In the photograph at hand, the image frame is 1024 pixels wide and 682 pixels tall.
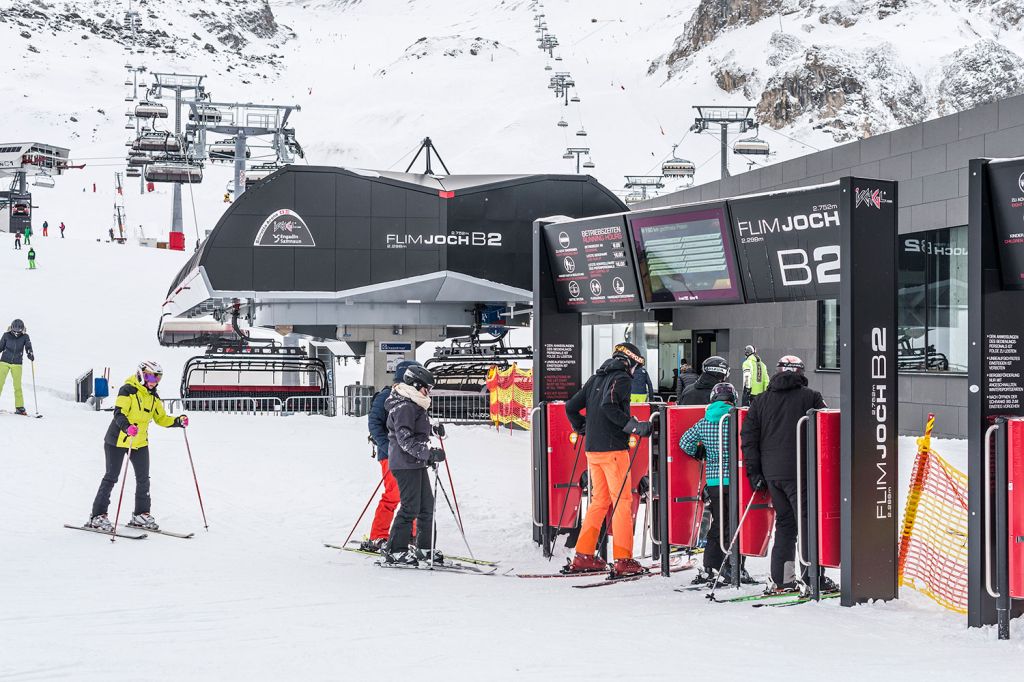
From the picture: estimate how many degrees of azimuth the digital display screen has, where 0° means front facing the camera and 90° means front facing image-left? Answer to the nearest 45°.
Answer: approximately 45°

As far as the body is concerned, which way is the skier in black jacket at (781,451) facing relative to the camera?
away from the camera

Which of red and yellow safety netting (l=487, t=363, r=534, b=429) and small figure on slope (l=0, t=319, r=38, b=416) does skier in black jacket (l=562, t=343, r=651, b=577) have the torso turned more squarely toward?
the red and yellow safety netting

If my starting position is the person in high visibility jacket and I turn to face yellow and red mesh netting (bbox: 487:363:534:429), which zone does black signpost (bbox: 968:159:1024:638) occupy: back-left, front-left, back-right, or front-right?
back-left

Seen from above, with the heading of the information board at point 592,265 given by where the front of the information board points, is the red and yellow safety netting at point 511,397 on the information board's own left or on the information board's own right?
on the information board's own right

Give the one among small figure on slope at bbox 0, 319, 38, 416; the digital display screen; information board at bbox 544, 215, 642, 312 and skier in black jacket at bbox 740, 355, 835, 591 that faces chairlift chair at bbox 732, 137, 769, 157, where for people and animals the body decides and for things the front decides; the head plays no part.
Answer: the skier in black jacket

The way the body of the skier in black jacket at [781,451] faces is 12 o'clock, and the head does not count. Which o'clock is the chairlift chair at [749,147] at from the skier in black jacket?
The chairlift chair is roughly at 12 o'clock from the skier in black jacket.

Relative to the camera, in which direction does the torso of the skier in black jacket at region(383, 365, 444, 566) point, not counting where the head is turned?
to the viewer's right

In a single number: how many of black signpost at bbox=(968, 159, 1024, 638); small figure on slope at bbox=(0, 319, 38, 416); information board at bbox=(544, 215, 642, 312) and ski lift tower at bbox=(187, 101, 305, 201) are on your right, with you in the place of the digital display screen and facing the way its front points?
3

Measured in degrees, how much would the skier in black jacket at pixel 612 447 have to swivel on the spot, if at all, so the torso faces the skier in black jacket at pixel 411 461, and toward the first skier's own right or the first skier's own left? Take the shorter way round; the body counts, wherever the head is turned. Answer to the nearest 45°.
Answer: approximately 135° to the first skier's own left

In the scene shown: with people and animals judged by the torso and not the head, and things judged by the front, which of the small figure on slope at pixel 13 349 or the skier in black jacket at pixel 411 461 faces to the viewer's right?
the skier in black jacket

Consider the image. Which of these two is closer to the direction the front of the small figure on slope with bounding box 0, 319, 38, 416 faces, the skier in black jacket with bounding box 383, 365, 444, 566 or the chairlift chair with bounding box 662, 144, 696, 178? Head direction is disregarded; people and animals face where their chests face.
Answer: the skier in black jacket
